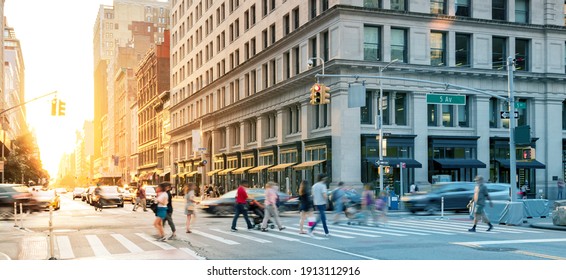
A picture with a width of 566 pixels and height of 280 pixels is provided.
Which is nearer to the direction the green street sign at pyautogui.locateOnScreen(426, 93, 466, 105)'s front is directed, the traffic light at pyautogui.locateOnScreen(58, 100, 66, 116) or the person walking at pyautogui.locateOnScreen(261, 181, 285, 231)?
the person walking

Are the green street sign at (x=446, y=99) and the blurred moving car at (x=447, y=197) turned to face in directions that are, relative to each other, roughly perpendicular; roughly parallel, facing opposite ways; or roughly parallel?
roughly perpendicular

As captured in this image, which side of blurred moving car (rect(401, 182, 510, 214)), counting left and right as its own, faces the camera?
left

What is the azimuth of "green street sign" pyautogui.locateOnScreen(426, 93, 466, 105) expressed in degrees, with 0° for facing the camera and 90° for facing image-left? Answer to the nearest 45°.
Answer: approximately 0°

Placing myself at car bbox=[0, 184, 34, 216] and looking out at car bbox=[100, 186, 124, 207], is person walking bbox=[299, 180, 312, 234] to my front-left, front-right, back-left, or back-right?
back-right
